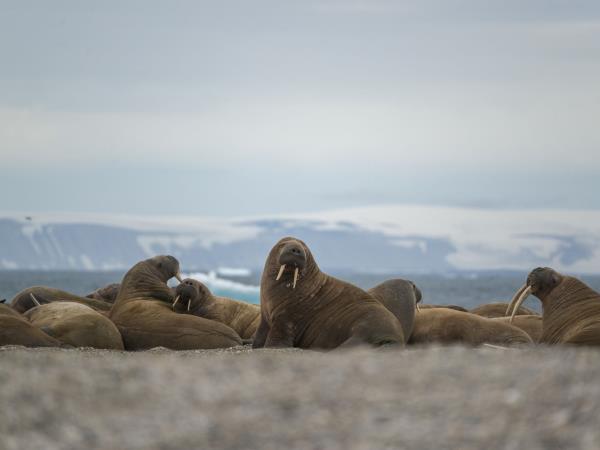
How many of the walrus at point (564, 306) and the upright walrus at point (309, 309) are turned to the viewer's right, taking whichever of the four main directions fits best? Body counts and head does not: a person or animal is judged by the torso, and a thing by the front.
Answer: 0

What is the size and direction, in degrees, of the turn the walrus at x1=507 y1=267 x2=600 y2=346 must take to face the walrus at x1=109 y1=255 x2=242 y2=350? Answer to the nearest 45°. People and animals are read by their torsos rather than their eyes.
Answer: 0° — it already faces it

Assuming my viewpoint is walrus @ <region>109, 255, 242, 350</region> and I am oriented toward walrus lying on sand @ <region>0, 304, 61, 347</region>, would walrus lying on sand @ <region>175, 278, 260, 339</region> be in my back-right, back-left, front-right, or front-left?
back-right

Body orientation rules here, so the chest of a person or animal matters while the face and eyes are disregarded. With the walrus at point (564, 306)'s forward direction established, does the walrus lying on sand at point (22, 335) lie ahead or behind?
ahead

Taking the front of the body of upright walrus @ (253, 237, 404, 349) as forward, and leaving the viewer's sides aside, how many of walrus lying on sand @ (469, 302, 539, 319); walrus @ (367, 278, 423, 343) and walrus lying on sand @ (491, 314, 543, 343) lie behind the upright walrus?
3

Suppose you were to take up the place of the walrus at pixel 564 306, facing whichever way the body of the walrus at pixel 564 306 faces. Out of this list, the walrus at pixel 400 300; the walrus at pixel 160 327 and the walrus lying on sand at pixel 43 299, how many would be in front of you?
3

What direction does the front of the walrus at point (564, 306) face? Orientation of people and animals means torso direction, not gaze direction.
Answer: to the viewer's left

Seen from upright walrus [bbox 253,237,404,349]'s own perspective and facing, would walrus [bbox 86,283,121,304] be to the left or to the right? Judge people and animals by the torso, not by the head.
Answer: on its right

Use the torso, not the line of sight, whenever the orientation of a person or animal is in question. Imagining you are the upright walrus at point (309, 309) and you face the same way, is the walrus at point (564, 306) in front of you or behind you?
behind

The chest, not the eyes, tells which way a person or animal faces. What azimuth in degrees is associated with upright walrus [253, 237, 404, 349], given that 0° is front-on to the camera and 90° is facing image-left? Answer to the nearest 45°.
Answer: approximately 45°
